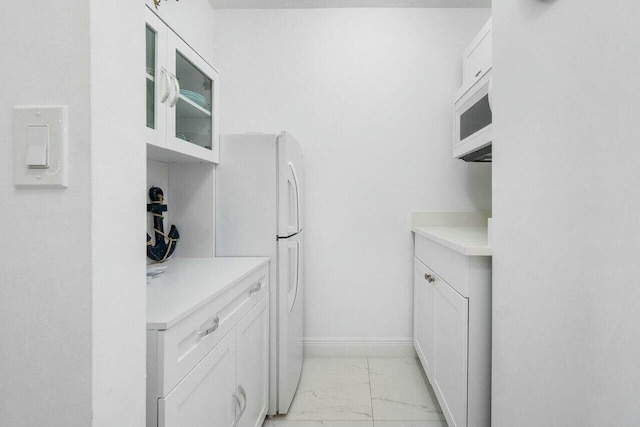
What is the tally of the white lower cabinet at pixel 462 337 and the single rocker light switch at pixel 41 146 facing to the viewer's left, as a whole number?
1

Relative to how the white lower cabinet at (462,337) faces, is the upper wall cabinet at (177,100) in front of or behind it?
in front

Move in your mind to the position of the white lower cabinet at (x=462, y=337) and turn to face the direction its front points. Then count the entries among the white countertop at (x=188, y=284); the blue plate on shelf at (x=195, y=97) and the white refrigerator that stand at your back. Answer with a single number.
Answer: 0

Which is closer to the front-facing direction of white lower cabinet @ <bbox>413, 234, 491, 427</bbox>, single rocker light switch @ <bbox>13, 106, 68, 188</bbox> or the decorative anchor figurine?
the decorative anchor figurine

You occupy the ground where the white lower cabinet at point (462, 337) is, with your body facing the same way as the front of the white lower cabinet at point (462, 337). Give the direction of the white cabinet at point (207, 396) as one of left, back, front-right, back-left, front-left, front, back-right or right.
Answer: front-left

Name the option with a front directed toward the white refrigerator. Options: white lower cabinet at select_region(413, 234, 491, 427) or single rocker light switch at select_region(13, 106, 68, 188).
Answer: the white lower cabinet

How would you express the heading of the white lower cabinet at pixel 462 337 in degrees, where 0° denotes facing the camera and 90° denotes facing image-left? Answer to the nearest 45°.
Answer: approximately 90°

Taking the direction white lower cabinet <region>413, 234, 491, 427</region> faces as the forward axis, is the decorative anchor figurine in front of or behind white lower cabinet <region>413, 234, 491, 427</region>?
in front

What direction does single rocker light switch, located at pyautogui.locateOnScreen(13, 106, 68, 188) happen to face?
toward the camera

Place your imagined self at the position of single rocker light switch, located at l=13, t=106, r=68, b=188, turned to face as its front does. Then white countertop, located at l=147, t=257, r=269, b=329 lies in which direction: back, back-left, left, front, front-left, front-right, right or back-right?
back-left
